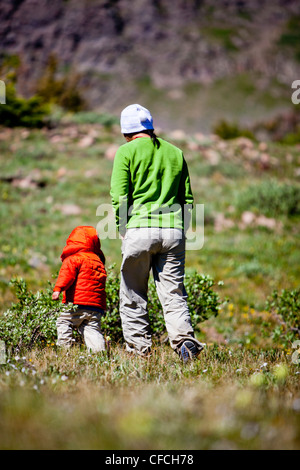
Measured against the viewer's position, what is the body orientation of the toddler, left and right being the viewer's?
facing away from the viewer and to the left of the viewer

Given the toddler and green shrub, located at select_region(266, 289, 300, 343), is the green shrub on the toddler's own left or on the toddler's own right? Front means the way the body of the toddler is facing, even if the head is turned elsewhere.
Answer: on the toddler's own right

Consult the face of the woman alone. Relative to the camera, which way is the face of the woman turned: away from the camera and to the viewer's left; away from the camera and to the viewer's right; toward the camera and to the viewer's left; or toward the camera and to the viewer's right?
away from the camera and to the viewer's left

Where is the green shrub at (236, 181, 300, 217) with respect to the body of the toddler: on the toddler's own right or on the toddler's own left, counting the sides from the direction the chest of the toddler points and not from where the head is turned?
on the toddler's own right
